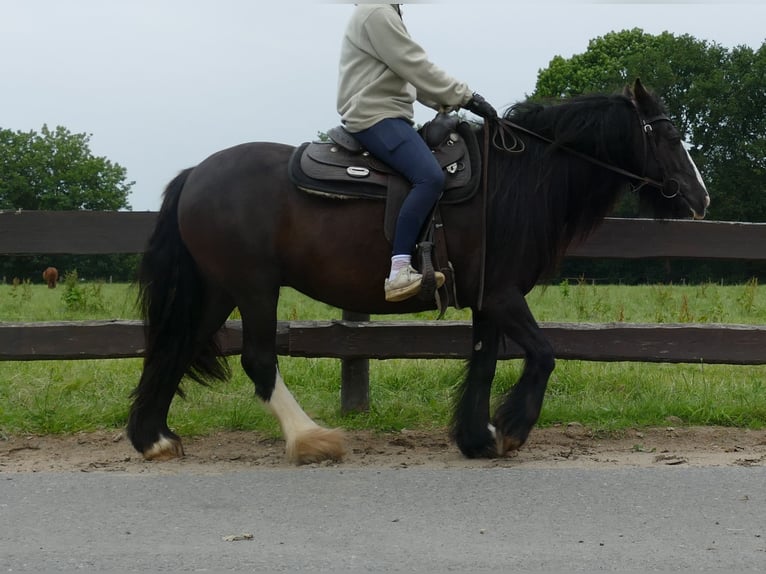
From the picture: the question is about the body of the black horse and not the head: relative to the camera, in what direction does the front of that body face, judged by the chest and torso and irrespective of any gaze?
to the viewer's right

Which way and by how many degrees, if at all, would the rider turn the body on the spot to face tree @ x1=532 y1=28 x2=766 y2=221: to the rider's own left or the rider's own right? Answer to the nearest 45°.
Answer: approximately 90° to the rider's own left

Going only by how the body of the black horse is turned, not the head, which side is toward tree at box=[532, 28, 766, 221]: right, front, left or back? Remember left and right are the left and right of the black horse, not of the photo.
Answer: left

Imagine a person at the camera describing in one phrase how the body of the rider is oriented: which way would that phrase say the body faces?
to the viewer's right
